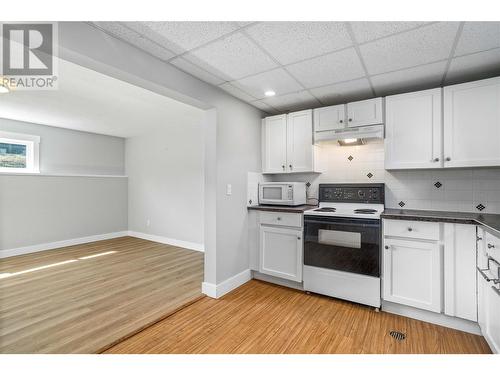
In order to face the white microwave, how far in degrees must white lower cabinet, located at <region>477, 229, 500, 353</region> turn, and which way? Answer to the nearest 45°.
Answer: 0° — it already faces it

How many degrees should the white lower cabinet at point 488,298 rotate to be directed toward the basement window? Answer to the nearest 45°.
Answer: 0° — it already faces it

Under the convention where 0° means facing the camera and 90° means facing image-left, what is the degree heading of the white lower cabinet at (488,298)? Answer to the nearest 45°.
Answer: approximately 90°

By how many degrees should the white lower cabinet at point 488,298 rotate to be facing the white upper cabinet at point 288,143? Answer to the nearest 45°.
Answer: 0° — it already faces it

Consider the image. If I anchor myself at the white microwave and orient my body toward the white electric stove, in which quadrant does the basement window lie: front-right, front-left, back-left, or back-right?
back-right

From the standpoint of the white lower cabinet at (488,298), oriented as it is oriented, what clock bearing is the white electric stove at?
The white electric stove is roughly at 12 o'clock from the white lower cabinet.
